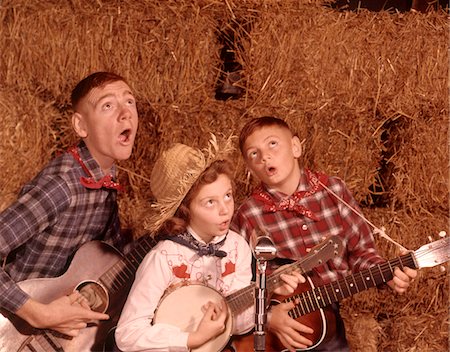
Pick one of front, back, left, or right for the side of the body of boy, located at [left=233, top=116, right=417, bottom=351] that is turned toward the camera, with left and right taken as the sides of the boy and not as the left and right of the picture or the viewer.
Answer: front

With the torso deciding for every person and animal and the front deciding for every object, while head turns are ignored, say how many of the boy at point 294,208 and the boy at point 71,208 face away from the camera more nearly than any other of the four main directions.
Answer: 0

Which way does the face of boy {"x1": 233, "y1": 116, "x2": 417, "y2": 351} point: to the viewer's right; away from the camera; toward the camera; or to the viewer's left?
toward the camera

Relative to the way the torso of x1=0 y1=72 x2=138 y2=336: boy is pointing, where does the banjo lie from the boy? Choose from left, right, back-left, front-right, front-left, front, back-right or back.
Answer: front

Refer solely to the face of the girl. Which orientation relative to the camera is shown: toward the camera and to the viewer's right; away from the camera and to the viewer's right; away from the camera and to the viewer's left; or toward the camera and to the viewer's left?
toward the camera and to the viewer's right

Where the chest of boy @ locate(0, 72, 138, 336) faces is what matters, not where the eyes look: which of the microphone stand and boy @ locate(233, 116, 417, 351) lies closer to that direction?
the microphone stand

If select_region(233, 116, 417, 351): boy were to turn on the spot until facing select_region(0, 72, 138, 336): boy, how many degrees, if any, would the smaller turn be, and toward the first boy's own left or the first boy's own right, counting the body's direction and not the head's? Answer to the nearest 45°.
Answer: approximately 90° to the first boy's own right

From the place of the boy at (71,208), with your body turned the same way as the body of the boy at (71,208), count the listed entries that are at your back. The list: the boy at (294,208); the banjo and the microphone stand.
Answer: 0

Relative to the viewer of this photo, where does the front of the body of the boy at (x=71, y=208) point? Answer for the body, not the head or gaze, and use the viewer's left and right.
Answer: facing the viewer and to the right of the viewer
